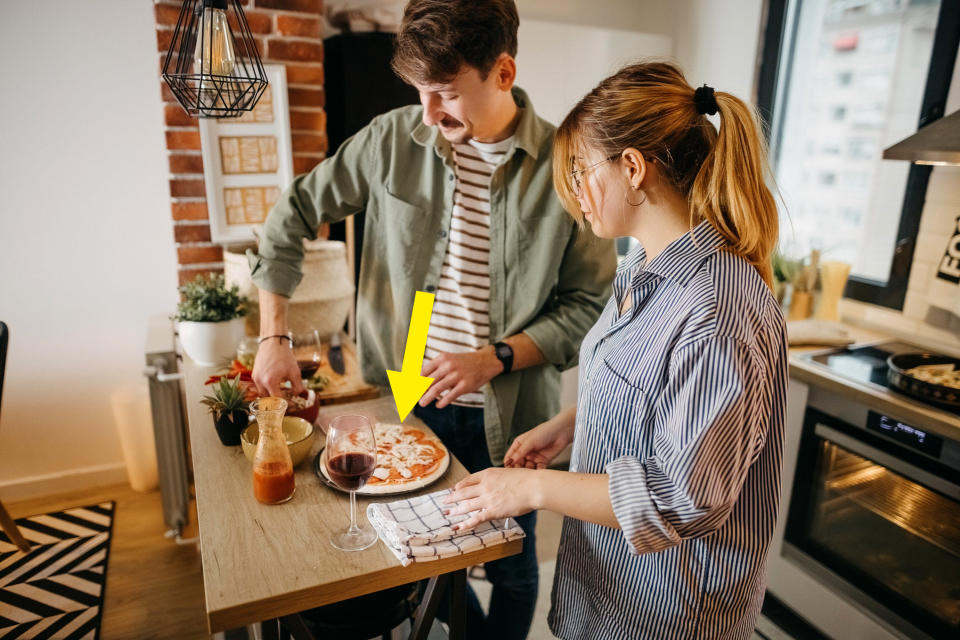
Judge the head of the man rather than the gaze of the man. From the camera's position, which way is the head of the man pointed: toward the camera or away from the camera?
toward the camera

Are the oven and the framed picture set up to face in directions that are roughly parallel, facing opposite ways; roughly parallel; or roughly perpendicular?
roughly perpendicular

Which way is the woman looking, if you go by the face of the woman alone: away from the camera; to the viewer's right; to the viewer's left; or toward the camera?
to the viewer's left

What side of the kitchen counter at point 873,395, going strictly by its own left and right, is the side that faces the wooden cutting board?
front

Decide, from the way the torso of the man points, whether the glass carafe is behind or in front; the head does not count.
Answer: in front

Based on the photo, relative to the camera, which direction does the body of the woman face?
to the viewer's left

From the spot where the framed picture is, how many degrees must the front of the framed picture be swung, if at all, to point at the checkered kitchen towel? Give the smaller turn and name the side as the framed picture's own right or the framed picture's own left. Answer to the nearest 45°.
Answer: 0° — it already faces it

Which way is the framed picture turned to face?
toward the camera

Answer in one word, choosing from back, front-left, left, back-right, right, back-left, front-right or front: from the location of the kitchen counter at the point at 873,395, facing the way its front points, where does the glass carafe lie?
front

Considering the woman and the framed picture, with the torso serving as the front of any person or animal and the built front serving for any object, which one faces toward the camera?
the framed picture

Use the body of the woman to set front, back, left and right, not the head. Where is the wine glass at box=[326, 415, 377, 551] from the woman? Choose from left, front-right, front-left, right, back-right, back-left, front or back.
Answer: front

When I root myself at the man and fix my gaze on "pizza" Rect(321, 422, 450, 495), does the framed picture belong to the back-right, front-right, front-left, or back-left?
back-right

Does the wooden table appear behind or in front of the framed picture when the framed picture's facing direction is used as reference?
in front

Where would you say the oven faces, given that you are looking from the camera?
facing the viewer and to the left of the viewer

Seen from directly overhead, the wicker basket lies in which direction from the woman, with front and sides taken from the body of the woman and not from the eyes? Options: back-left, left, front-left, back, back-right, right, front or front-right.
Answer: front-right
